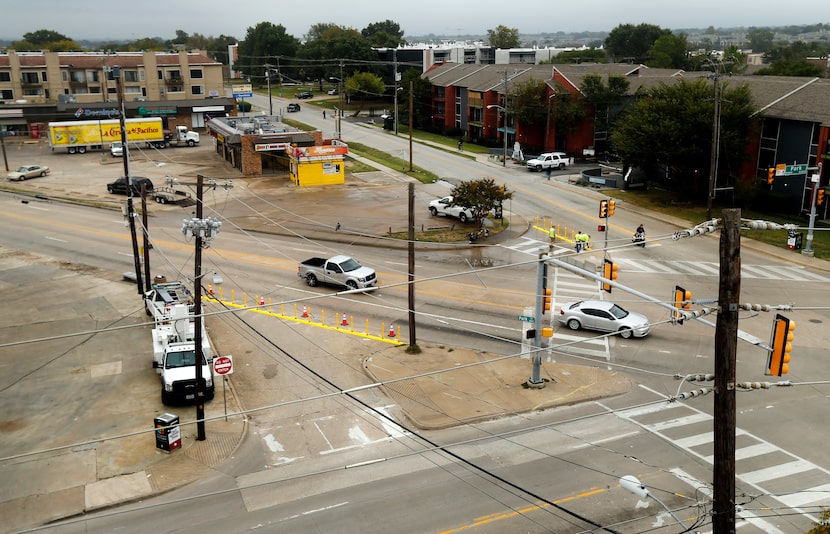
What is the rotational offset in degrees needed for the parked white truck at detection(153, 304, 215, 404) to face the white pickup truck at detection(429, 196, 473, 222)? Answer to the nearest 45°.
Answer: approximately 135° to its left

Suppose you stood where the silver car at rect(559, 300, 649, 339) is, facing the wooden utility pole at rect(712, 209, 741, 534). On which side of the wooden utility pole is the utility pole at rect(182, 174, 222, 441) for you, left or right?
right

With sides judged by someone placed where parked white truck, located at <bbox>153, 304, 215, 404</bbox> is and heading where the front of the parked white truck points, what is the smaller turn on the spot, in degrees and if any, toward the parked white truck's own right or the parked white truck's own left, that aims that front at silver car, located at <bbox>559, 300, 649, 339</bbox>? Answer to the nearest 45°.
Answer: approximately 90° to the parked white truck's own left

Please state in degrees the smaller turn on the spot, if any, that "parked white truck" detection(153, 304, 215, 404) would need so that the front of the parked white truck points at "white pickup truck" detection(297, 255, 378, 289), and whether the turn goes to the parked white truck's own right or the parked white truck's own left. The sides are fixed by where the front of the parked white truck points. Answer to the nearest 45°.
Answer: approximately 135° to the parked white truck's own left

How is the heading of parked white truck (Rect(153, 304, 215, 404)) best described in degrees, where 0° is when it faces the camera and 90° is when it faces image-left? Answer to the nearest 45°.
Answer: approximately 0°

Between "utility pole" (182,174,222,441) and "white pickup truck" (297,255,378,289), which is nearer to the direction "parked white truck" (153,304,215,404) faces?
the utility pole
